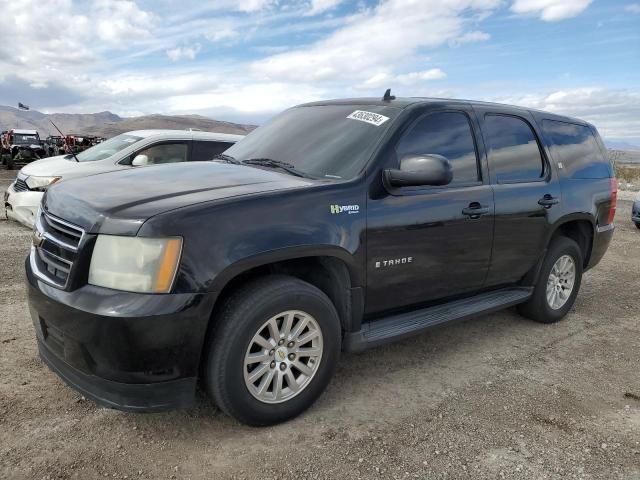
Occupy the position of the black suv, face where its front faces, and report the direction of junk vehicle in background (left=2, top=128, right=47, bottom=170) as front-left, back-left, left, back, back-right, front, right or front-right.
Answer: right

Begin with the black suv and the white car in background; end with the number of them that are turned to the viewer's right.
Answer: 0

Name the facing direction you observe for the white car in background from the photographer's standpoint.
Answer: facing the viewer and to the left of the viewer

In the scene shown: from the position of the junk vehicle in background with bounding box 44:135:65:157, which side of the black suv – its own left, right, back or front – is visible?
right
